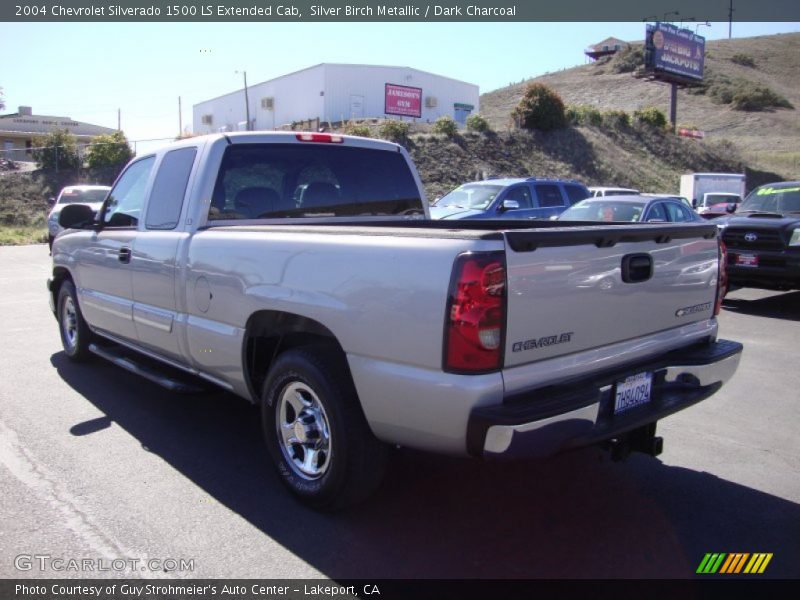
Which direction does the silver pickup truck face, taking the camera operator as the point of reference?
facing away from the viewer and to the left of the viewer

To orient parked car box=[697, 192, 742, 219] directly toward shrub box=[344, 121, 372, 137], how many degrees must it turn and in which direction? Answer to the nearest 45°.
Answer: approximately 135° to its right

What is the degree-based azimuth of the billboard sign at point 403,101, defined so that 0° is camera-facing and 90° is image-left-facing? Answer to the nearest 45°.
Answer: approximately 315°

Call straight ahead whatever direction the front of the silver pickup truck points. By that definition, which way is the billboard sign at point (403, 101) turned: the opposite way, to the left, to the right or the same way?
the opposite way

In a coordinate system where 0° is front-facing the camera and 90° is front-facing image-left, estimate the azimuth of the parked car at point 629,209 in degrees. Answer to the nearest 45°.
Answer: approximately 45°

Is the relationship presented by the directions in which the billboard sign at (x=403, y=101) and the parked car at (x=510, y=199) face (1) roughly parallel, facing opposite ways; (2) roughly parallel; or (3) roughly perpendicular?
roughly perpendicular

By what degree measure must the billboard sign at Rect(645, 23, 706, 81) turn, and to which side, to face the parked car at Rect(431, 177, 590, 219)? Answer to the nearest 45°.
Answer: approximately 45° to its right
